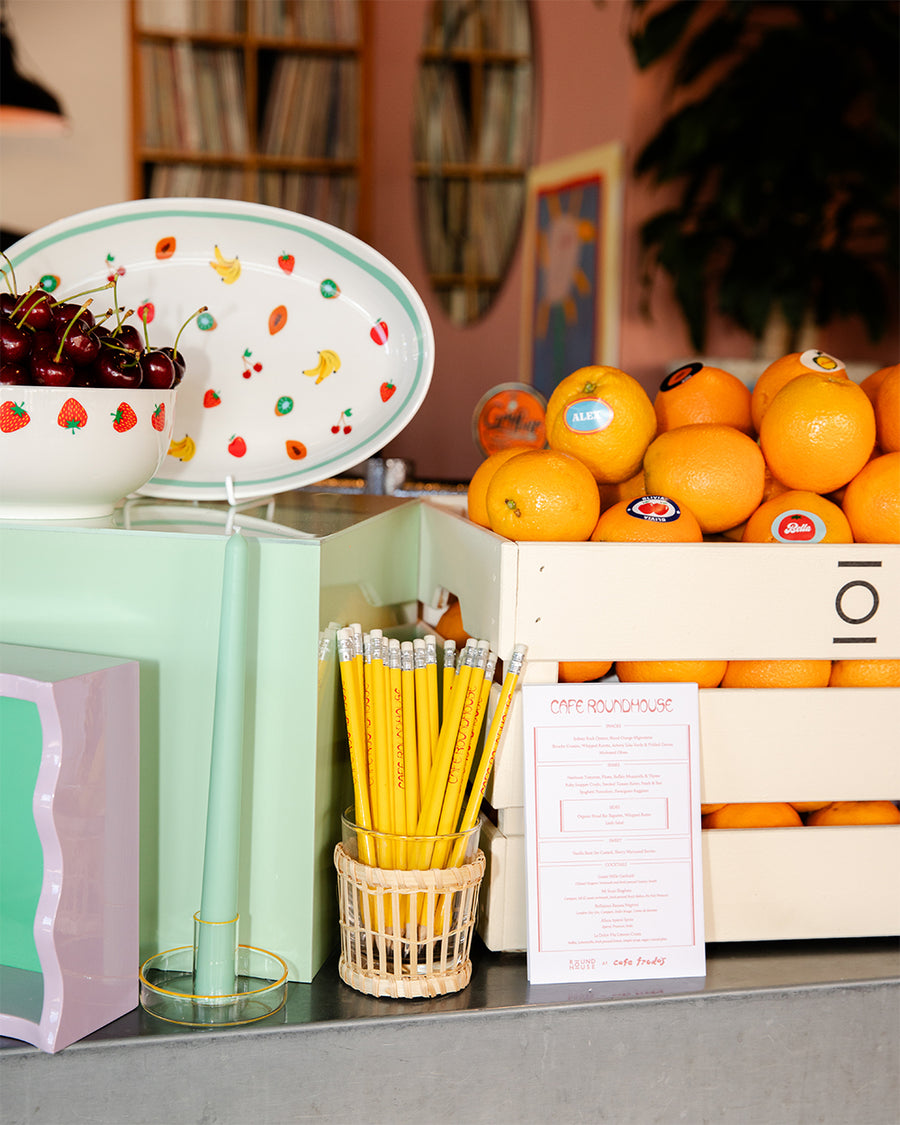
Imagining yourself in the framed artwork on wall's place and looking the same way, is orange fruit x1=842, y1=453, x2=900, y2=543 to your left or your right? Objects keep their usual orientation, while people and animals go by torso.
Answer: on your left

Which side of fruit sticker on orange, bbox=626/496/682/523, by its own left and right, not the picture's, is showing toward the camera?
front

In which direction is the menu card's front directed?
toward the camera

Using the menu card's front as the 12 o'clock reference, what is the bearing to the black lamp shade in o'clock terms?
The black lamp shade is roughly at 5 o'clock from the menu card.

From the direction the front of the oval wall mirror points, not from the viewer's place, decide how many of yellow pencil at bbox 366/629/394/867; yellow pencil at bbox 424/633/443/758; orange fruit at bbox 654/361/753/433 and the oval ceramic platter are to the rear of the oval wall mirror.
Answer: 0

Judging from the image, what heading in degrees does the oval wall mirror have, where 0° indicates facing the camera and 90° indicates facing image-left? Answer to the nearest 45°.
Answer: approximately 45°

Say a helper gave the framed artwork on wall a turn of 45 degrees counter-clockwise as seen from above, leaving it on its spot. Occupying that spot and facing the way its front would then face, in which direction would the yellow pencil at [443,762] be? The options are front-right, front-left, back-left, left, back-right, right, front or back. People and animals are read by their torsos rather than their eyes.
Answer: front

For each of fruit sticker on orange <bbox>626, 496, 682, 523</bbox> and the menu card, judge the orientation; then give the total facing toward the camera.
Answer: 2

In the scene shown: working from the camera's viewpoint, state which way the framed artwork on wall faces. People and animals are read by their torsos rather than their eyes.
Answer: facing the viewer and to the left of the viewer

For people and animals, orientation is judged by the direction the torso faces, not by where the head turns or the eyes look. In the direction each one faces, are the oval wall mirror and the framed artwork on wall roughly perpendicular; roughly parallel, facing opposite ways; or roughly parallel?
roughly parallel

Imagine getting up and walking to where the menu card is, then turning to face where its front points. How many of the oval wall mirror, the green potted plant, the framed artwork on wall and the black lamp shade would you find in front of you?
0

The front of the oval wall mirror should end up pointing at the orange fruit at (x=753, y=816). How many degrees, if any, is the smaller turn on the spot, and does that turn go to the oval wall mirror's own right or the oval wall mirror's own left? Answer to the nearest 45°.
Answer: approximately 45° to the oval wall mirror's own left

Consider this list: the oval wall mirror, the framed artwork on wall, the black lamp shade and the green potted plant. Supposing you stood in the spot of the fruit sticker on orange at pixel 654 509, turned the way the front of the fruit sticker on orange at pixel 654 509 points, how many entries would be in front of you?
0

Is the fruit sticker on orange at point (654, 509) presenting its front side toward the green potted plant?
no

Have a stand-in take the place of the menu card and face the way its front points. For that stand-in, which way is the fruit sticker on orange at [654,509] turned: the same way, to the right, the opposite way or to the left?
the same way

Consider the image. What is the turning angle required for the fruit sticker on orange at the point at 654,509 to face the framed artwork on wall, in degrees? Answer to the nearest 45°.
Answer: approximately 180°
